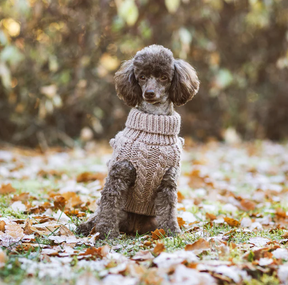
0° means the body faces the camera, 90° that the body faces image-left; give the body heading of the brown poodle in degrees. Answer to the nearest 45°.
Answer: approximately 0°

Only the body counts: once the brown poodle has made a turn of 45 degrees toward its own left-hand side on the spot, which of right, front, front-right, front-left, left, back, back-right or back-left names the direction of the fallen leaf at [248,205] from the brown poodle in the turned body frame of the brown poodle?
left

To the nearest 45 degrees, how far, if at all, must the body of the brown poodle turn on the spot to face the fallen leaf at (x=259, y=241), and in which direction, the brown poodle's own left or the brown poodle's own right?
approximately 90° to the brown poodle's own left

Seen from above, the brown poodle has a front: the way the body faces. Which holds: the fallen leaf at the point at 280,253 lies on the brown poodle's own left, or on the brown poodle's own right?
on the brown poodle's own left

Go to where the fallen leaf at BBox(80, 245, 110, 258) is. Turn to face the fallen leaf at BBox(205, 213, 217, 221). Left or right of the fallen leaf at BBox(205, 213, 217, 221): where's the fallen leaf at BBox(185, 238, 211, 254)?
right

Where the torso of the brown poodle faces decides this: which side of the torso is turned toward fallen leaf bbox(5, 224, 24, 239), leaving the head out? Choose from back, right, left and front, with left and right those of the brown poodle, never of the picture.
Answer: right

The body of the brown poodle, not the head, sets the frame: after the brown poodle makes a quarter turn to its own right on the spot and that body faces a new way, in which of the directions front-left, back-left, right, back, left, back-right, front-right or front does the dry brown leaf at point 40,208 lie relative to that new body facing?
front-right

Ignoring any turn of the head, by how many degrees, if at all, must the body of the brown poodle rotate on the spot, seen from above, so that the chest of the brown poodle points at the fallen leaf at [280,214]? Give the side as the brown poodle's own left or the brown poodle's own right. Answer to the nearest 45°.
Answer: approximately 135° to the brown poodle's own left

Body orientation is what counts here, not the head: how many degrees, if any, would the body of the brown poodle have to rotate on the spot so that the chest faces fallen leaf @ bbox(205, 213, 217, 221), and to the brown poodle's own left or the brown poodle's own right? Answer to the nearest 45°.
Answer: approximately 135° to the brown poodle's own left
